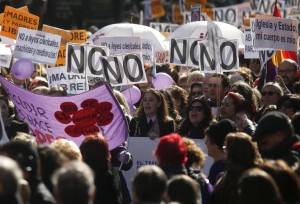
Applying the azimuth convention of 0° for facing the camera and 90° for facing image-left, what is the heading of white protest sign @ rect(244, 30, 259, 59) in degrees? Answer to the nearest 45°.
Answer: approximately 0°

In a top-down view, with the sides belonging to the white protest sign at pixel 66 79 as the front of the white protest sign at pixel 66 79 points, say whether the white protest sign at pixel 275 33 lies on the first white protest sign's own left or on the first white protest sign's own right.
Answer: on the first white protest sign's own left

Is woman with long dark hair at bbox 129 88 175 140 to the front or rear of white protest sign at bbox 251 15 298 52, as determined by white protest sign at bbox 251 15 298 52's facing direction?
to the front

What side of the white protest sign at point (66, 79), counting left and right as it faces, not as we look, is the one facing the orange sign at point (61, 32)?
back

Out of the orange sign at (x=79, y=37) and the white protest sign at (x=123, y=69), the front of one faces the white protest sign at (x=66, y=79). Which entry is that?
the orange sign

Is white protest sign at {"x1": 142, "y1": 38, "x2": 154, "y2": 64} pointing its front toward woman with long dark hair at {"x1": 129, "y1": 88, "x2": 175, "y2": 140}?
yes

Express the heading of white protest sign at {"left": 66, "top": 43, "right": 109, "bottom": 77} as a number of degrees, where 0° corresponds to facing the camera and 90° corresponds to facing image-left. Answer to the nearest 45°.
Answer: approximately 0°

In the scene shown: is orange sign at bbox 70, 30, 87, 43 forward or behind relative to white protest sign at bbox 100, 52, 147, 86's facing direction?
behind

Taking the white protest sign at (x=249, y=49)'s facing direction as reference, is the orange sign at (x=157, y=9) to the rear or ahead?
to the rear

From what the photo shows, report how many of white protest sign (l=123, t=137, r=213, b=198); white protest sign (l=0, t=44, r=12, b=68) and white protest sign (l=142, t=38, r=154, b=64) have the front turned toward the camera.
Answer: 3
